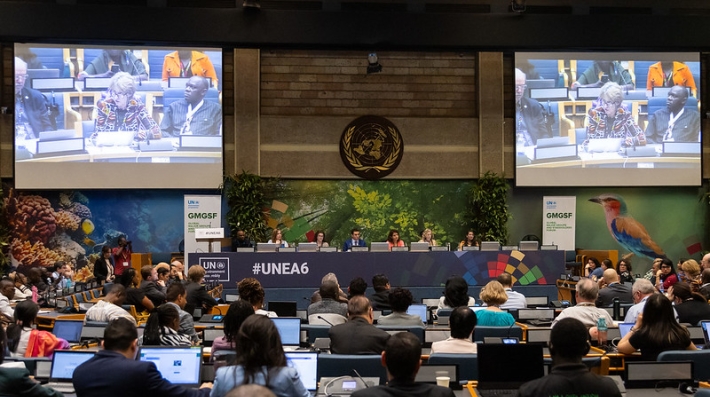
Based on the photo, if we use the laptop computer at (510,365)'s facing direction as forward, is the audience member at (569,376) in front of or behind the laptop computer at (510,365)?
in front

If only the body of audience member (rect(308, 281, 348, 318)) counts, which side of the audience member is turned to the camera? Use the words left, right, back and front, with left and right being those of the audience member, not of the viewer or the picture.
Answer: back

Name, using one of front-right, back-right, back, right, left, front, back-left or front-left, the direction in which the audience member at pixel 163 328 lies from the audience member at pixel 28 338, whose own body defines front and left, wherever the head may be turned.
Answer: right

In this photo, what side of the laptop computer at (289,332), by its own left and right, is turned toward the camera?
front

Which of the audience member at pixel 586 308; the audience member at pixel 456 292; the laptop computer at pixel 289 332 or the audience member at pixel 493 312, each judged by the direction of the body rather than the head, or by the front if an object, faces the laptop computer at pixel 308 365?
the laptop computer at pixel 289 332

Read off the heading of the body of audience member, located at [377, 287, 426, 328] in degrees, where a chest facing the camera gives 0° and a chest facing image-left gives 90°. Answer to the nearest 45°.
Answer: approximately 180°

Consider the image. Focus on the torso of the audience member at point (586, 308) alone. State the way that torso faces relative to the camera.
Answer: away from the camera

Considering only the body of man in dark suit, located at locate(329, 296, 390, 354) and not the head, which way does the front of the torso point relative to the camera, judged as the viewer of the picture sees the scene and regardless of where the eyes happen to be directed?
away from the camera

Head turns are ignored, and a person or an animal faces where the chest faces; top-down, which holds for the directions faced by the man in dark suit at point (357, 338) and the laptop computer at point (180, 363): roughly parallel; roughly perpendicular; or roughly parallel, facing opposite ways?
roughly parallel, facing opposite ways

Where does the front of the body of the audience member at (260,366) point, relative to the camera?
away from the camera

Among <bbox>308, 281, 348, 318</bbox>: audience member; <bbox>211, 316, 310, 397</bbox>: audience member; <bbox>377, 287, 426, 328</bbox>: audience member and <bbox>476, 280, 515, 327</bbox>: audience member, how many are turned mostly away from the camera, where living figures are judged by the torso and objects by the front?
4

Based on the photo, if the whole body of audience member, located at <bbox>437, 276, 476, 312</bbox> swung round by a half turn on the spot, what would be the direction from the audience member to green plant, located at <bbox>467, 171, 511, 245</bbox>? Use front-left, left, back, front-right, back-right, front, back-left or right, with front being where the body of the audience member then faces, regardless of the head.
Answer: back

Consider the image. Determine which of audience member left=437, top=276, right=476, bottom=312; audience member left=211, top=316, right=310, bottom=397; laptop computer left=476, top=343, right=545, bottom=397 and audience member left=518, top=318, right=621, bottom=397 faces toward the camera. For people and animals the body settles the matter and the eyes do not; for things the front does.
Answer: the laptop computer

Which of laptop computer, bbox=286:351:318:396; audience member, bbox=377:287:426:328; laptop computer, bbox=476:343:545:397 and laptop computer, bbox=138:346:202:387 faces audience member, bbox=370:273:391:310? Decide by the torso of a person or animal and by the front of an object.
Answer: audience member, bbox=377:287:426:328

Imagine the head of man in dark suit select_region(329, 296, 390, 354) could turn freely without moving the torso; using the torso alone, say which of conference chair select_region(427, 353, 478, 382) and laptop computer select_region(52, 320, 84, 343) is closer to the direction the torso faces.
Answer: the laptop computer

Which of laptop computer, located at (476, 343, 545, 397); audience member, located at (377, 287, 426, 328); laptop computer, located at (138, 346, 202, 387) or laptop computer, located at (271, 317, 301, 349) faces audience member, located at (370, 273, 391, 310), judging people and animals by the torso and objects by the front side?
audience member, located at (377, 287, 426, 328)

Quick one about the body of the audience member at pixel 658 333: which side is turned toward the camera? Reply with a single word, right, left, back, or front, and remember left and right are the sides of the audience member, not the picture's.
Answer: back

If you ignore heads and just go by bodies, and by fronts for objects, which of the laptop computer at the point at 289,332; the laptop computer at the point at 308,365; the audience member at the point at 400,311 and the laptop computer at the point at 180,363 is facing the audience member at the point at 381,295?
the audience member at the point at 400,311

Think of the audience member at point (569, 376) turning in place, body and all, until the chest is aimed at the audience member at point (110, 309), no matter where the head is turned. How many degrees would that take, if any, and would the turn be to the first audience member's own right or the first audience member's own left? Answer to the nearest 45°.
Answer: approximately 45° to the first audience member's own left
